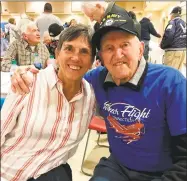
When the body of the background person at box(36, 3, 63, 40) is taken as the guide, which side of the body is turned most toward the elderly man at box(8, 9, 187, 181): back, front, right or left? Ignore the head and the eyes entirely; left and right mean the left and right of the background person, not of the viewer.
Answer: back

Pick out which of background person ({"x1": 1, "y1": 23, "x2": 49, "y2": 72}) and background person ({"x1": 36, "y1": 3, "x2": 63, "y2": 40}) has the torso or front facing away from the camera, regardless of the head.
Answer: background person ({"x1": 36, "y1": 3, "x2": 63, "y2": 40})

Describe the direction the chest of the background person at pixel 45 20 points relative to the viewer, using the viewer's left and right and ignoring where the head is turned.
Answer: facing away from the viewer

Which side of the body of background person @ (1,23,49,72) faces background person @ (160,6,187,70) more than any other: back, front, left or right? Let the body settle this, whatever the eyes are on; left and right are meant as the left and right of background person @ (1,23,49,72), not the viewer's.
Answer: left

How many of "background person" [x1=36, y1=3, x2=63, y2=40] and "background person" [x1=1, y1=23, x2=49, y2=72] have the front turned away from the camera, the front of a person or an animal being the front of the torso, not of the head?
1
